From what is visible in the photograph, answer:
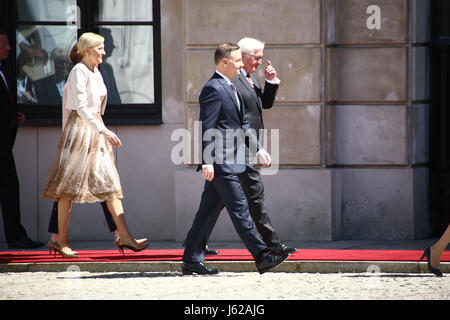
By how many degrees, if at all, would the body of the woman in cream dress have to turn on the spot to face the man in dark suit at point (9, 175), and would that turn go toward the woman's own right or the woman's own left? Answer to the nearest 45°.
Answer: approximately 135° to the woman's own left

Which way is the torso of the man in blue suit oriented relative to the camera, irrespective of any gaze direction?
to the viewer's right

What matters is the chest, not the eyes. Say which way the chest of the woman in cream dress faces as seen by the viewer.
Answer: to the viewer's right

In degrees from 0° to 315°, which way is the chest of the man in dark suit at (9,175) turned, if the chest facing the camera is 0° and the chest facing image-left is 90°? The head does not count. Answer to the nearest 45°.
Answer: approximately 270°

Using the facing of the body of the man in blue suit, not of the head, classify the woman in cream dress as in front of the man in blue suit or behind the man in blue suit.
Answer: behind

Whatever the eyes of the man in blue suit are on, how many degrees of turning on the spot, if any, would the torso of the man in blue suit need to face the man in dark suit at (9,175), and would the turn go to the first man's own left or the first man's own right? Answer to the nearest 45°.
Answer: approximately 135° to the first man's own left

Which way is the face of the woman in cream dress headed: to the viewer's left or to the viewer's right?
to the viewer's right
